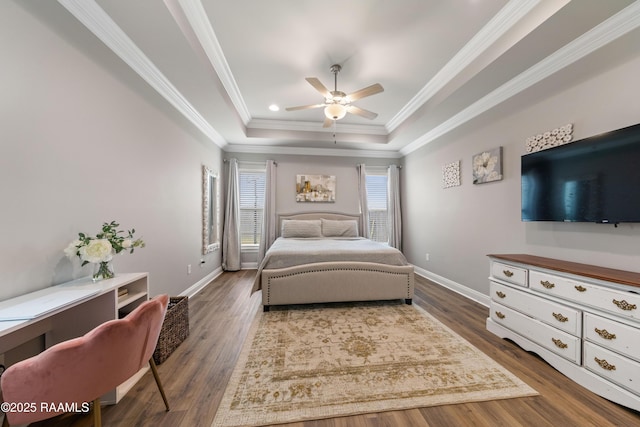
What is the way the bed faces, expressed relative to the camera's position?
facing the viewer

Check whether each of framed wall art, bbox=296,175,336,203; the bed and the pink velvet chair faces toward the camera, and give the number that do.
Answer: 2

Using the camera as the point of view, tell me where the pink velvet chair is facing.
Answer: facing away from the viewer and to the left of the viewer

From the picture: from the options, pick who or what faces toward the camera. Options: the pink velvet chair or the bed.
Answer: the bed

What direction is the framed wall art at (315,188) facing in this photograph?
toward the camera

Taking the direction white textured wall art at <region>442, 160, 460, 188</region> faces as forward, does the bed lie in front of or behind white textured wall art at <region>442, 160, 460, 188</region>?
in front

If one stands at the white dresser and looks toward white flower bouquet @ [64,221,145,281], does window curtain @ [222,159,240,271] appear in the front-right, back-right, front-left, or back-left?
front-right

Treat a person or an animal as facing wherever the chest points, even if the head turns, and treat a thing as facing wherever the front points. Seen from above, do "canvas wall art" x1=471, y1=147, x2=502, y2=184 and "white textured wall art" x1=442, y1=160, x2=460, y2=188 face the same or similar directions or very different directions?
same or similar directions

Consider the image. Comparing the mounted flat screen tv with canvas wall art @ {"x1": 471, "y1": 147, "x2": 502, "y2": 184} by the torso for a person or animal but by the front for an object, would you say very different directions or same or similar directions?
same or similar directions

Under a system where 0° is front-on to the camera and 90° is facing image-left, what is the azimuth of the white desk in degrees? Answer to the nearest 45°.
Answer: approximately 315°

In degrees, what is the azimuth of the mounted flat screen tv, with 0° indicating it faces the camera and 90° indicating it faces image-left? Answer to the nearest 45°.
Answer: approximately 45°

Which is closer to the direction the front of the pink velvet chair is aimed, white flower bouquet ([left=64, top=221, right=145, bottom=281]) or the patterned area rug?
the white flower bouquet

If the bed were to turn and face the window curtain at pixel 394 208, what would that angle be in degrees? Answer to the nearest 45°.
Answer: approximately 135° to its left

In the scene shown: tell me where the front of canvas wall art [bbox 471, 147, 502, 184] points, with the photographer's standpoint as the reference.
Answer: facing the viewer and to the left of the viewer

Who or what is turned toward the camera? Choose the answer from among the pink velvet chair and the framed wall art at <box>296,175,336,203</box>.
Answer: the framed wall art

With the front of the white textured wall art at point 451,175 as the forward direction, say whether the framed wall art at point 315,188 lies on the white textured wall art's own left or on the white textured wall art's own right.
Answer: on the white textured wall art's own right

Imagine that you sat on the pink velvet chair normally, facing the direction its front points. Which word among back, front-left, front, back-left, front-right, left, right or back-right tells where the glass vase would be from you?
front-right

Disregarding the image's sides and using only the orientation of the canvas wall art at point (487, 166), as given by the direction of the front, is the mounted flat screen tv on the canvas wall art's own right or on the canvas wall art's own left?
on the canvas wall art's own left

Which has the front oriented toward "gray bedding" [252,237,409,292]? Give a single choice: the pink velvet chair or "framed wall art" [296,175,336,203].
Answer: the framed wall art

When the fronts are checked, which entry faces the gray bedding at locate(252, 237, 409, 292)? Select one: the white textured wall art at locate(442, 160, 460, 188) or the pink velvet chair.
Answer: the white textured wall art
